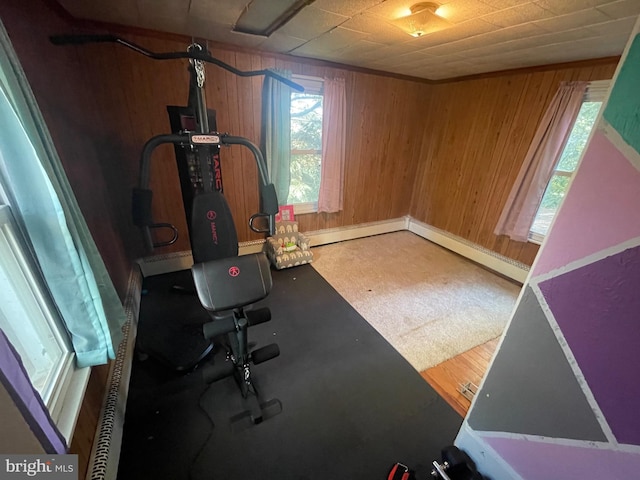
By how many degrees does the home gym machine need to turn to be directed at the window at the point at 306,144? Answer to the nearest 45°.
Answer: approximately 135° to its left

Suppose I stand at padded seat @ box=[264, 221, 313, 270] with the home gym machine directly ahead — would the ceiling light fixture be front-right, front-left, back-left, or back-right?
front-left

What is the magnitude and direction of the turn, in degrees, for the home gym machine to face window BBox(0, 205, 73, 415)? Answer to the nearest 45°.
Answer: approximately 45° to its right

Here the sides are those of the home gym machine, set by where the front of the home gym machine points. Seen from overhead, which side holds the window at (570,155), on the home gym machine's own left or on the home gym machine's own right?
on the home gym machine's own left

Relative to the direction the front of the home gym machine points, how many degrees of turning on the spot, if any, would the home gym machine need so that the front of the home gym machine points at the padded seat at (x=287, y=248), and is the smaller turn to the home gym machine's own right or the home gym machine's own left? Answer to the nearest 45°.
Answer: approximately 135° to the home gym machine's own left

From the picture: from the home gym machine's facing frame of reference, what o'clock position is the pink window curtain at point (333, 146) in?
The pink window curtain is roughly at 8 o'clock from the home gym machine.

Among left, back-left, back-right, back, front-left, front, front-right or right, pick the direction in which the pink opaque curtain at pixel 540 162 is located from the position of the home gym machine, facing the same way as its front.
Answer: left

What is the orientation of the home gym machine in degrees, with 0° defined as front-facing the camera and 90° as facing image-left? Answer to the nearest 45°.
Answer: approximately 0°

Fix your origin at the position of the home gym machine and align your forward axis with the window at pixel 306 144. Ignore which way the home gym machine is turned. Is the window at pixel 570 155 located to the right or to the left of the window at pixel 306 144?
right

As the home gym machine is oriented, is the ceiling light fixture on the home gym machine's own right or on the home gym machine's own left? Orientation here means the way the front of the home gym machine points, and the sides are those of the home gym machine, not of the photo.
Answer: on the home gym machine's own left
